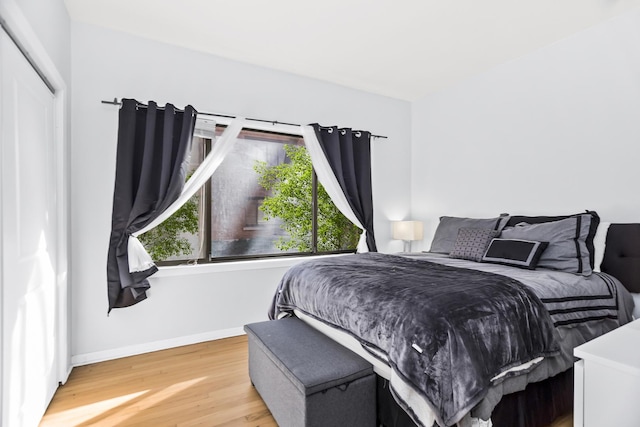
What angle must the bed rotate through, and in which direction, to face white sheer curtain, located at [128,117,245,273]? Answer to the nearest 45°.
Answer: approximately 45° to its right

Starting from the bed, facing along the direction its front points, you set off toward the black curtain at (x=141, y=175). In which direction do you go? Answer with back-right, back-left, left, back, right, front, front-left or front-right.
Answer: front-right

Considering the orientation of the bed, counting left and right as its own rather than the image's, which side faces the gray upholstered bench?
front

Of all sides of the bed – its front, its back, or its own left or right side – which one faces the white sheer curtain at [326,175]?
right

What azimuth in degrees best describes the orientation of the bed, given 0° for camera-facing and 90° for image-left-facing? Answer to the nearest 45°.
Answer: approximately 45°

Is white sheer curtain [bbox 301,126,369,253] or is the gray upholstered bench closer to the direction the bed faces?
the gray upholstered bench
